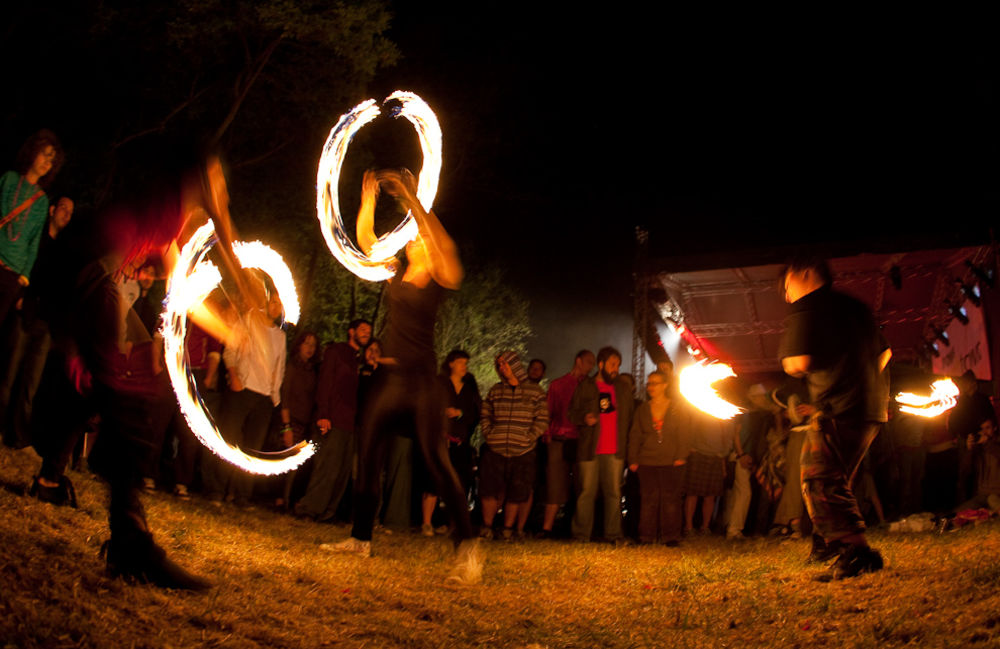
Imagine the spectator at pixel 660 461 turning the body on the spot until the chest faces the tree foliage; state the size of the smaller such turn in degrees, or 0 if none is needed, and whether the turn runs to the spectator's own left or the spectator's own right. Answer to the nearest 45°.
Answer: approximately 180°

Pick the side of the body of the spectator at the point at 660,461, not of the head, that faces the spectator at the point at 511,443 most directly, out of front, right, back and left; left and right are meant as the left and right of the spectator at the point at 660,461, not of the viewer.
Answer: right

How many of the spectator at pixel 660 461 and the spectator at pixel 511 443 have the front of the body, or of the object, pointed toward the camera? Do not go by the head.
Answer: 2

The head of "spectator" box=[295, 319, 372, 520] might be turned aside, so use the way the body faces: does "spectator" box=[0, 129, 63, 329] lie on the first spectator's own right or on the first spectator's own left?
on the first spectator's own right

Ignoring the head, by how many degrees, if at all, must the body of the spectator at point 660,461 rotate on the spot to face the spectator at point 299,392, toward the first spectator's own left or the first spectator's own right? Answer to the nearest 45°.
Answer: approximately 90° to the first spectator's own right

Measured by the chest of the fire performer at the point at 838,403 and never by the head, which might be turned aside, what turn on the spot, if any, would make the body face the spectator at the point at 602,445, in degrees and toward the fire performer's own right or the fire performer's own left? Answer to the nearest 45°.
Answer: approximately 45° to the fire performer's own right

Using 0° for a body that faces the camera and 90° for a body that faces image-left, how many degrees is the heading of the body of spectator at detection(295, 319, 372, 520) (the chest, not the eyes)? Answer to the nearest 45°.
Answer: approximately 315°

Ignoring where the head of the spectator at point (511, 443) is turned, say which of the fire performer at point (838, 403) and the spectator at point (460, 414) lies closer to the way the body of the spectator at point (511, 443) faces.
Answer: the fire performer

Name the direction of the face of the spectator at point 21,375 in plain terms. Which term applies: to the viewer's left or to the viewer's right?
to the viewer's right

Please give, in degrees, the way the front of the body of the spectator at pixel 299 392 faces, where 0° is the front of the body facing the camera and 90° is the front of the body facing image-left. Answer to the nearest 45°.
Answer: approximately 315°

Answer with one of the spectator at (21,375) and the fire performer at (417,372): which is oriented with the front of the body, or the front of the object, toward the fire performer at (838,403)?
the spectator
